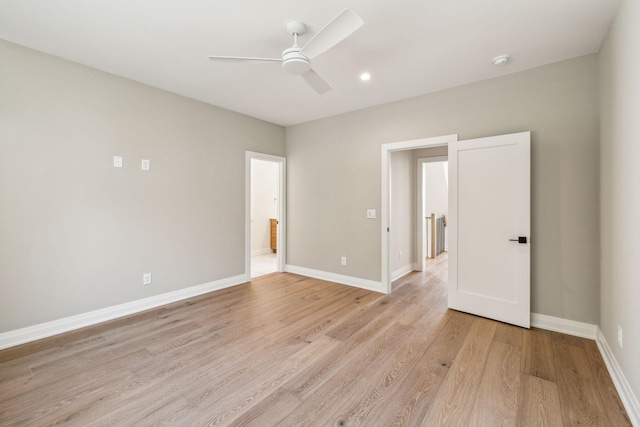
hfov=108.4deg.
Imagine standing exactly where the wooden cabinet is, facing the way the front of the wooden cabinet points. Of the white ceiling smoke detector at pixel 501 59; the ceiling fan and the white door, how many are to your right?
0

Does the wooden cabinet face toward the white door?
no

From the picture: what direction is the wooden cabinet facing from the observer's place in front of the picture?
facing the viewer and to the left of the viewer

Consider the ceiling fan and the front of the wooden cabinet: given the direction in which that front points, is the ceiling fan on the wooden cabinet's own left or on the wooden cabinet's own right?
on the wooden cabinet's own left

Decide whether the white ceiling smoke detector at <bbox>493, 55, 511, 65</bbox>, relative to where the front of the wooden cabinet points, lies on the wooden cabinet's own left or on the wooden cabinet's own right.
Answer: on the wooden cabinet's own left
